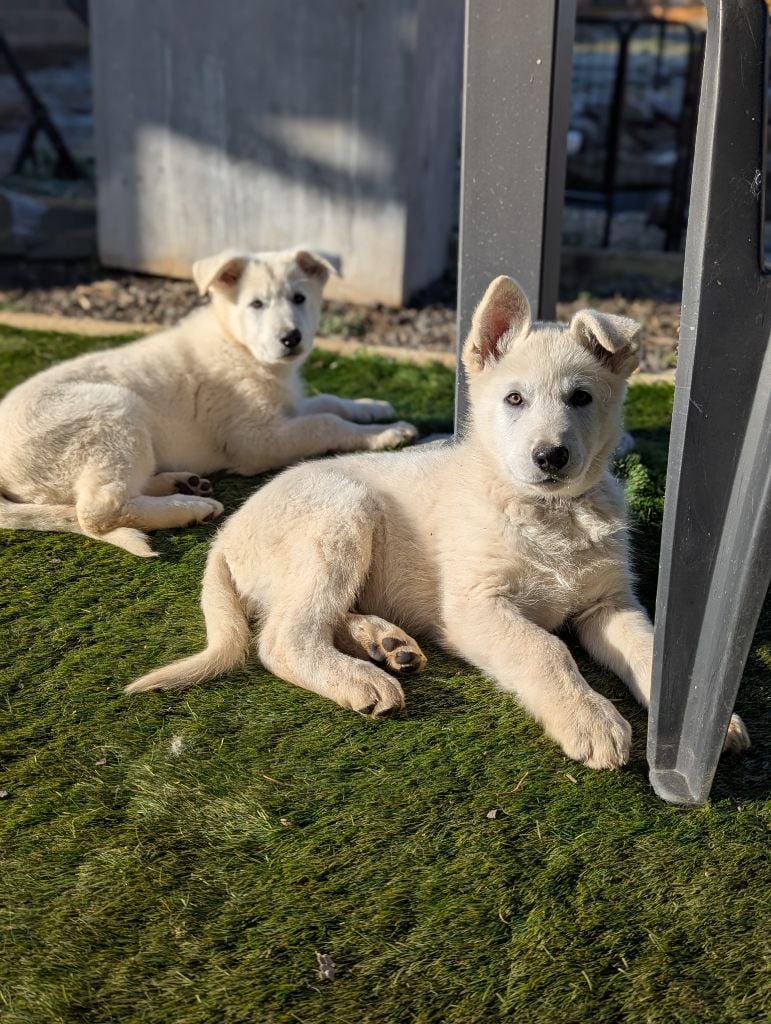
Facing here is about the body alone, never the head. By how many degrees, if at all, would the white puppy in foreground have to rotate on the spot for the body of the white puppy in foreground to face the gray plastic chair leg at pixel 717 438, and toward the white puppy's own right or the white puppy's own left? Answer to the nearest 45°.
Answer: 0° — it already faces it

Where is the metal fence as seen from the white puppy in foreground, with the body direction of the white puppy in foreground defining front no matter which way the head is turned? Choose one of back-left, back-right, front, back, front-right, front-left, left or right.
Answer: back-left

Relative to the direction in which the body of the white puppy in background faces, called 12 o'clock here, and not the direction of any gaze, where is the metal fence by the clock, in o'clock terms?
The metal fence is roughly at 10 o'clock from the white puppy in background.

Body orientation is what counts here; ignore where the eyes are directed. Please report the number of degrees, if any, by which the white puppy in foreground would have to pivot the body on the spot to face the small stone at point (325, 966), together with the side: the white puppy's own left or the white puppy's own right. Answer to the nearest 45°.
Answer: approximately 45° to the white puppy's own right

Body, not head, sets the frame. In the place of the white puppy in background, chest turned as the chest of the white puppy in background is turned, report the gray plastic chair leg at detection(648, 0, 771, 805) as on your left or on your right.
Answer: on your right

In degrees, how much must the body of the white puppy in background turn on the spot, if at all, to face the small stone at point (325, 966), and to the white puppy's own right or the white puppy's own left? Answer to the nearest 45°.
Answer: approximately 90° to the white puppy's own right

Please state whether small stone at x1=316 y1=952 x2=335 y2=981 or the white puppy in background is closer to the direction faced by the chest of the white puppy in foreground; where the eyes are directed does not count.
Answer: the small stone

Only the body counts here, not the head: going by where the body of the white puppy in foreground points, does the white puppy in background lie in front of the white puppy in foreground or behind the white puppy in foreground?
behind

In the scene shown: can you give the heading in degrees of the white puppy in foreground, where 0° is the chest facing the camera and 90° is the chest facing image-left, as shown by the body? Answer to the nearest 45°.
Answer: approximately 315°

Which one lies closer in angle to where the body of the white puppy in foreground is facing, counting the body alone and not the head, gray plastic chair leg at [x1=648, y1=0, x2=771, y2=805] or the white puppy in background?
the gray plastic chair leg

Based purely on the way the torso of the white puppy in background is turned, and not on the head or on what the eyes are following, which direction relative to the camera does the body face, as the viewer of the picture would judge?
to the viewer's right
